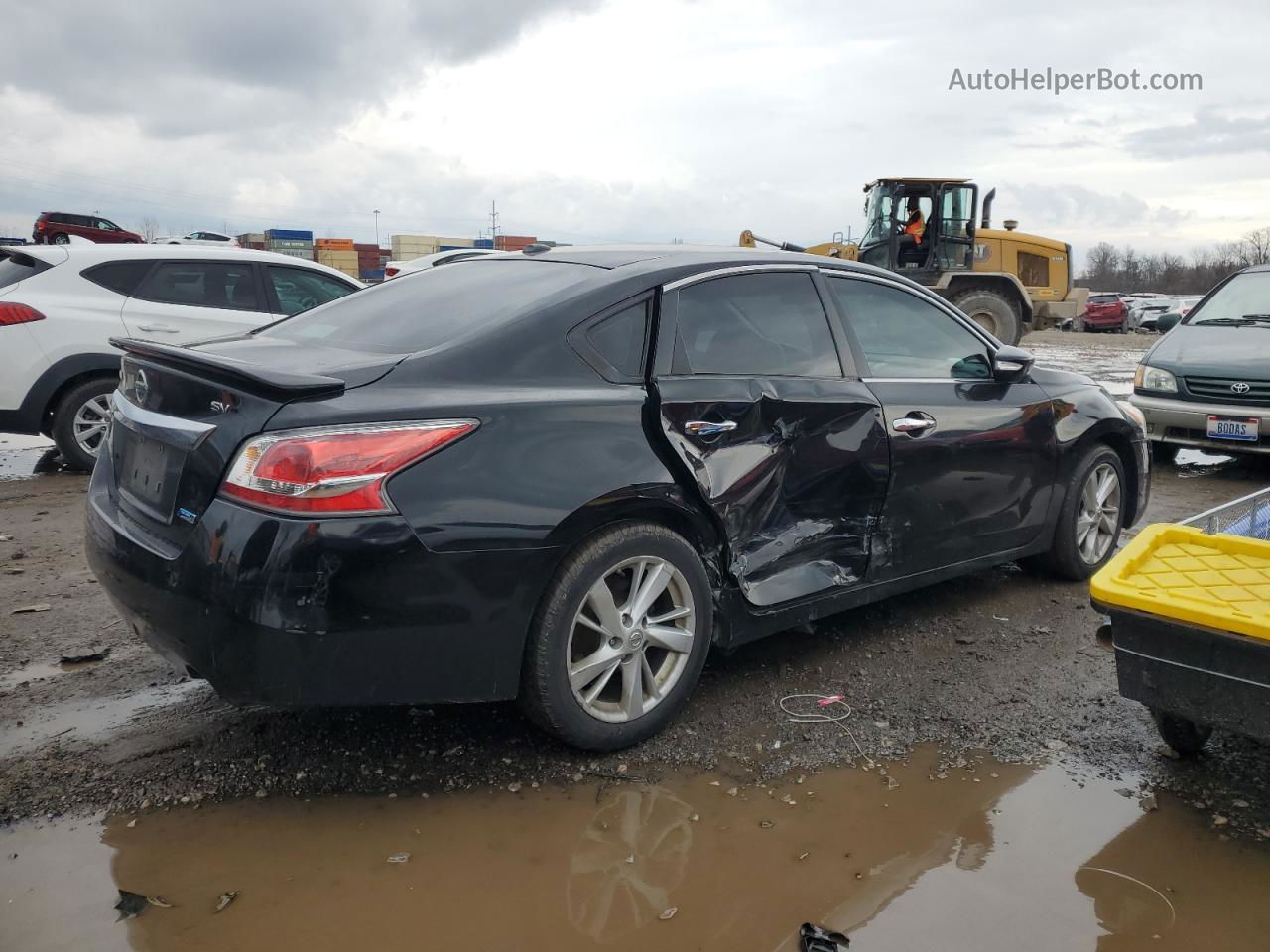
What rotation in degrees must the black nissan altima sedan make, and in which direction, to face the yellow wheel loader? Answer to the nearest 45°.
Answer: approximately 45° to its left

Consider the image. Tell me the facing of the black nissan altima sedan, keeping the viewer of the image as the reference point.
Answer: facing away from the viewer and to the right of the viewer

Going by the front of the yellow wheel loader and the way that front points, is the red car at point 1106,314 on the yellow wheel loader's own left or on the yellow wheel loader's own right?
on the yellow wheel loader's own right

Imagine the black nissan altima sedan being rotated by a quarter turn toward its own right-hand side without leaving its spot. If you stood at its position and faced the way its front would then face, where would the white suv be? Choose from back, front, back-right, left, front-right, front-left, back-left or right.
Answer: back

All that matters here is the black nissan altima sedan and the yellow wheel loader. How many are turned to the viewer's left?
1

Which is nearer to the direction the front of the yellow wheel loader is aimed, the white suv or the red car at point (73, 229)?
the red car

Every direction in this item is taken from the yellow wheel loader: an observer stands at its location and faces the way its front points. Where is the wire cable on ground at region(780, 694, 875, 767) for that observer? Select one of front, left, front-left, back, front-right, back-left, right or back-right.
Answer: left

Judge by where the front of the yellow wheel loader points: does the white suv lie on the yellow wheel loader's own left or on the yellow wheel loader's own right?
on the yellow wheel loader's own left

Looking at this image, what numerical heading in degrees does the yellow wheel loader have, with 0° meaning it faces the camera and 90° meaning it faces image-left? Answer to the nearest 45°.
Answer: approximately 90°

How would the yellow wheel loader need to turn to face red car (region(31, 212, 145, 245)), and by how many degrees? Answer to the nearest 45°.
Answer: approximately 45° to its right

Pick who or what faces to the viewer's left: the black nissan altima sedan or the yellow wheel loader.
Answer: the yellow wheel loader

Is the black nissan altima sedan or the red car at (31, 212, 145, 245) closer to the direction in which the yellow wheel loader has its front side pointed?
the red car
